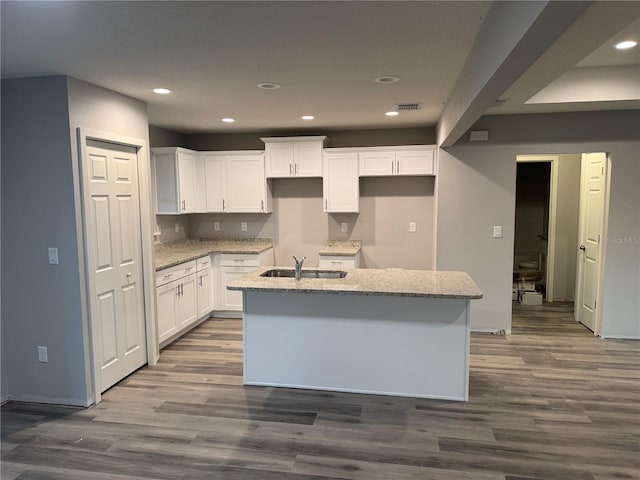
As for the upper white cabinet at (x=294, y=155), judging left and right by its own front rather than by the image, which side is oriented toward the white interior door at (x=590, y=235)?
left

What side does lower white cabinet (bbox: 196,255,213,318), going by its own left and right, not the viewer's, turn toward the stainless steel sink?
front

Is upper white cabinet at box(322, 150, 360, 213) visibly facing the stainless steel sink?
yes

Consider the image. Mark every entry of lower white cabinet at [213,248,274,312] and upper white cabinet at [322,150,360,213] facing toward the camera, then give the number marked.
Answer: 2

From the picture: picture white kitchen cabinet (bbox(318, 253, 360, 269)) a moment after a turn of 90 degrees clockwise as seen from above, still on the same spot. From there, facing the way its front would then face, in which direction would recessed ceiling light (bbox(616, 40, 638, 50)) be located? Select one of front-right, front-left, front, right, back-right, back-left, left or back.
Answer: back-left

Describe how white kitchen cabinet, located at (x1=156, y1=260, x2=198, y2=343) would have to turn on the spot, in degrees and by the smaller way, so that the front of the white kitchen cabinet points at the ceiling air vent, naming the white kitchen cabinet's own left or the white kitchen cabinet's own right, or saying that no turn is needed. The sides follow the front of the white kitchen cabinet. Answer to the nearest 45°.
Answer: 0° — it already faces it

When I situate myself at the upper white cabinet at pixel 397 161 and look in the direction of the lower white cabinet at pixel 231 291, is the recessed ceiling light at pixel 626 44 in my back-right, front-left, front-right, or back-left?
back-left

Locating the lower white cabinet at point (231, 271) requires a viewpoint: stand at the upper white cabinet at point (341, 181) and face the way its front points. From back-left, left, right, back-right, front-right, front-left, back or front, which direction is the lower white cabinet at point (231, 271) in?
right

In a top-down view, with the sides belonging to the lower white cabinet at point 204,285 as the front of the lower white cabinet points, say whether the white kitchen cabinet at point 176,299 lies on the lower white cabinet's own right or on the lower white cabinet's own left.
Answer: on the lower white cabinet's own right
